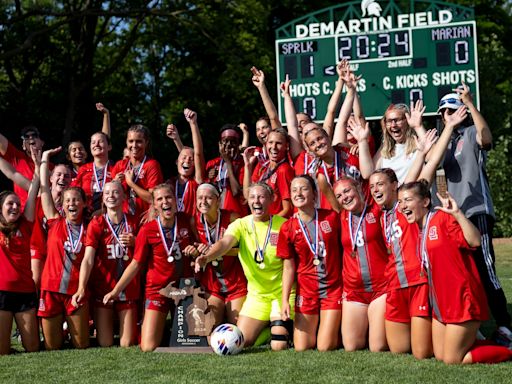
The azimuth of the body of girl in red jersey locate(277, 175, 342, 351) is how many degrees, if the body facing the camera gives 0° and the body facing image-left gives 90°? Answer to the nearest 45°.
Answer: approximately 0°

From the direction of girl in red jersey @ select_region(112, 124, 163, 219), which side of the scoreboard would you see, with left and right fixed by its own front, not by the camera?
front

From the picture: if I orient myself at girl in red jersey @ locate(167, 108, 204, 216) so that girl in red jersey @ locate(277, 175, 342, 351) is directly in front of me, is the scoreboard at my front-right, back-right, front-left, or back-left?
back-left

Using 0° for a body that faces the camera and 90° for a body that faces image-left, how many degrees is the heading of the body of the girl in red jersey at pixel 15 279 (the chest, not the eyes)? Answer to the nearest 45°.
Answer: approximately 0°

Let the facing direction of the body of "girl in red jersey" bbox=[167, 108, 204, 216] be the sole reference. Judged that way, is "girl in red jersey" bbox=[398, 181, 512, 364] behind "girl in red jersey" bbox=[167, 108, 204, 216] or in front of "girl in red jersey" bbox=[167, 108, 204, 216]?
in front

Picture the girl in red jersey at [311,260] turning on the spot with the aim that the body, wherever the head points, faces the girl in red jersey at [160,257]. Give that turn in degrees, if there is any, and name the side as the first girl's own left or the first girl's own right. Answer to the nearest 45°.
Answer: approximately 90° to the first girl's own right
